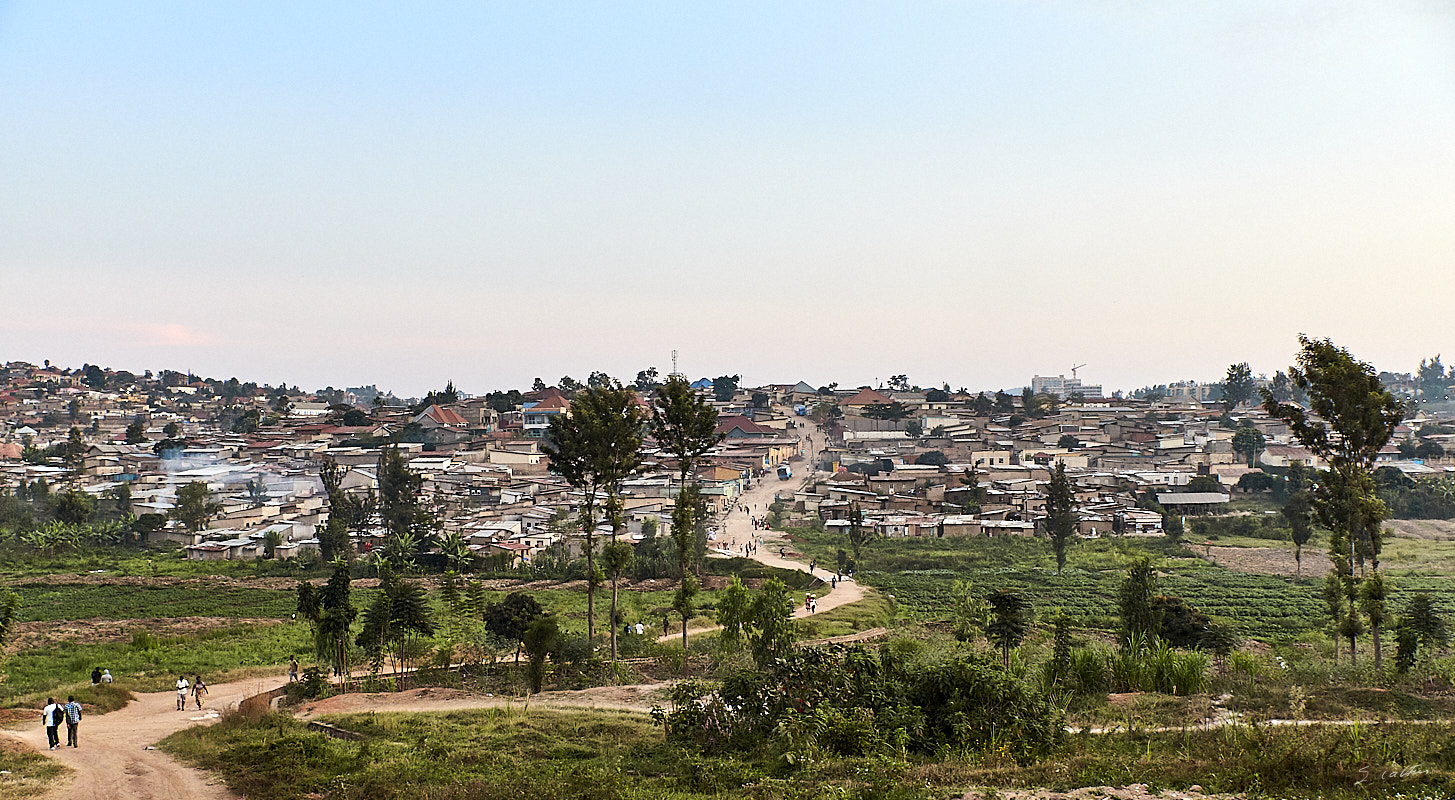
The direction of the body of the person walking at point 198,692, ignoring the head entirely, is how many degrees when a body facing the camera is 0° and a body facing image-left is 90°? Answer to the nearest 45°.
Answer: approximately 0°

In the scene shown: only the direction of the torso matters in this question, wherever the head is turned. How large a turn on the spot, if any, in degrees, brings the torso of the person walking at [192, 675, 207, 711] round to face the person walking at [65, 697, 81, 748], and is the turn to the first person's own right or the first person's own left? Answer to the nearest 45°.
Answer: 0° — they already face them

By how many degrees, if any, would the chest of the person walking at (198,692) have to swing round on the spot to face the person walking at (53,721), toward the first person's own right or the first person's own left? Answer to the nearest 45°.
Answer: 0° — they already face them
